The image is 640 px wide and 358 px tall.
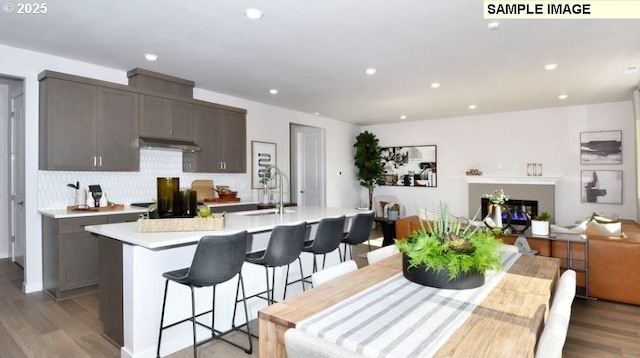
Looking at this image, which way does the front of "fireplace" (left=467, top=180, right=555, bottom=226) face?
toward the camera

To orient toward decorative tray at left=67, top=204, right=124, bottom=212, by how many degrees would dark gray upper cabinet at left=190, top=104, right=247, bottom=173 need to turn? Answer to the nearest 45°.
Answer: approximately 90° to its right

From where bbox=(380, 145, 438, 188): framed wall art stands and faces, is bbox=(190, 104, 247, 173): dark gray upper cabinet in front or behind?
in front

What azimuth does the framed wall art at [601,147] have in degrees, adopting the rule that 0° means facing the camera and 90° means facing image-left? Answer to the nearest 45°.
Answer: approximately 0°

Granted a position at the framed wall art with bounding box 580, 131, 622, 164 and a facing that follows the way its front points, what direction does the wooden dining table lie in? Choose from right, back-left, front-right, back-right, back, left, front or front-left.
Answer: front

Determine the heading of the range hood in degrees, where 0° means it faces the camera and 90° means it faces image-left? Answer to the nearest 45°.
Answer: approximately 315°

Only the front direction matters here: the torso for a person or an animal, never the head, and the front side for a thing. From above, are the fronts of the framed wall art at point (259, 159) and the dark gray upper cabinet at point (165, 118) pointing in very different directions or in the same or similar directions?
same or similar directions

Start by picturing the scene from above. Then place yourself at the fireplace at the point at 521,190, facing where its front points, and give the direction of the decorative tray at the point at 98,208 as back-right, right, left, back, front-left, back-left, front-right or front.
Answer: front-right

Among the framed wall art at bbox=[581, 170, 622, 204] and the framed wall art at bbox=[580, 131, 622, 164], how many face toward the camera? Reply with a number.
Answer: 2

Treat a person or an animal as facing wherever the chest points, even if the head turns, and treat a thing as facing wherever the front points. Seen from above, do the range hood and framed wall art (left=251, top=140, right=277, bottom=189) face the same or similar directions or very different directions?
same or similar directions

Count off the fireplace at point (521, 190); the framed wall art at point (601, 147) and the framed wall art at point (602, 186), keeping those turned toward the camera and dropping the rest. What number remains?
3

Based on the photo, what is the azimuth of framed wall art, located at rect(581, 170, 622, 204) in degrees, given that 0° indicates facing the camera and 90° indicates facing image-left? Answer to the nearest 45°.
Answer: approximately 0°
